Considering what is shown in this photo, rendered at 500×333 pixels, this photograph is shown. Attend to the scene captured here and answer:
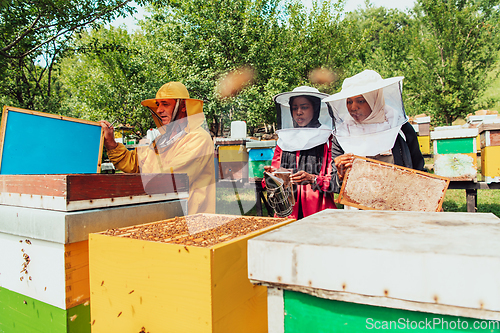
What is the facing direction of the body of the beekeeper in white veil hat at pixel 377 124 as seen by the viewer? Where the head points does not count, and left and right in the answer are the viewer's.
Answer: facing the viewer and to the left of the viewer

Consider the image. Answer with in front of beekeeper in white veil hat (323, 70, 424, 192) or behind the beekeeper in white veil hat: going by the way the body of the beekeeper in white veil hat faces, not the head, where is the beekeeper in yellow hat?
in front

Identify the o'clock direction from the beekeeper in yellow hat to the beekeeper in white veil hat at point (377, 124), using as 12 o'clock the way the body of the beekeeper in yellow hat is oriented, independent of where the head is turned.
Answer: The beekeeper in white veil hat is roughly at 8 o'clock from the beekeeper in yellow hat.

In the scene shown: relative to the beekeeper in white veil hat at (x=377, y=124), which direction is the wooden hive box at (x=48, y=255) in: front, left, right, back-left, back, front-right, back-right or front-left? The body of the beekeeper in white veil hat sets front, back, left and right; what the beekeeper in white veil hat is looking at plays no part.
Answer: front

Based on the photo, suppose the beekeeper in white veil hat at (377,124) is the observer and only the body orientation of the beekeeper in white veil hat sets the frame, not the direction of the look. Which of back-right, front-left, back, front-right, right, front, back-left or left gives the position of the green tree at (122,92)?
right

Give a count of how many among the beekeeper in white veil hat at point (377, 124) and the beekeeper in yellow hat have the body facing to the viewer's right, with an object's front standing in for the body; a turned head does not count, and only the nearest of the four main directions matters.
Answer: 0

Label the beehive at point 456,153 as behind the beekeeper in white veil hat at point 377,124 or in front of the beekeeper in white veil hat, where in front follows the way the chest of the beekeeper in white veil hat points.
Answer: behind

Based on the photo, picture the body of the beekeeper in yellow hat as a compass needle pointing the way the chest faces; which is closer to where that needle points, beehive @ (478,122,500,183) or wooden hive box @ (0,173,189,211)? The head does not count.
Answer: the wooden hive box

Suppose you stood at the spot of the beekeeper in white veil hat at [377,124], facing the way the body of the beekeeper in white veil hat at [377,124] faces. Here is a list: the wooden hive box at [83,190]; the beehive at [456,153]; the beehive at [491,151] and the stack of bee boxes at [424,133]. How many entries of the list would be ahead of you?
1

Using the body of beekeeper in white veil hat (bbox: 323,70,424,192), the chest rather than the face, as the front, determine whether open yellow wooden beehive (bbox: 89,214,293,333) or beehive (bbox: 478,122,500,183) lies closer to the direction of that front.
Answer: the open yellow wooden beehive
